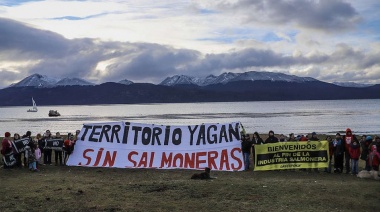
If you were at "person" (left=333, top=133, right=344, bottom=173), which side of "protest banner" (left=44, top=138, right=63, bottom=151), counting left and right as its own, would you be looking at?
left

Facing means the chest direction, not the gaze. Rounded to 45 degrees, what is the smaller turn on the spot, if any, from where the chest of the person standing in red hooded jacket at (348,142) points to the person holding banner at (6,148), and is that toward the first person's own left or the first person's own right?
approximately 90° to the first person's own right

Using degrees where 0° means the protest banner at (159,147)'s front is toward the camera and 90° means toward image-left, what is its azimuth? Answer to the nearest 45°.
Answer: approximately 0°

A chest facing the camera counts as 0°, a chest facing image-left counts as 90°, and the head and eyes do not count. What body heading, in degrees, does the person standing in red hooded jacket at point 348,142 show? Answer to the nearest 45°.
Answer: approximately 0°

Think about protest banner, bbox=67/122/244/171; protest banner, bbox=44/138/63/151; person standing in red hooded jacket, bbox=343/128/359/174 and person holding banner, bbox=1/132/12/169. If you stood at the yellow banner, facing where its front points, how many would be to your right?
3

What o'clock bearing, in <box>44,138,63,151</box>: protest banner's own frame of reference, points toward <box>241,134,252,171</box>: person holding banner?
The person holding banner is roughly at 10 o'clock from the protest banner.

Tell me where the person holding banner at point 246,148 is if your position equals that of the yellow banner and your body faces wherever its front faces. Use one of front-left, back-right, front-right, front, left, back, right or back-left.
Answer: right

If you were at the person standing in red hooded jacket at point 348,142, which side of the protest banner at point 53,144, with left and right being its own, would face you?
left

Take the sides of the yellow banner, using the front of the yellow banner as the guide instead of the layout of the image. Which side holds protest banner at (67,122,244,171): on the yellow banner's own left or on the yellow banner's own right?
on the yellow banner's own right
